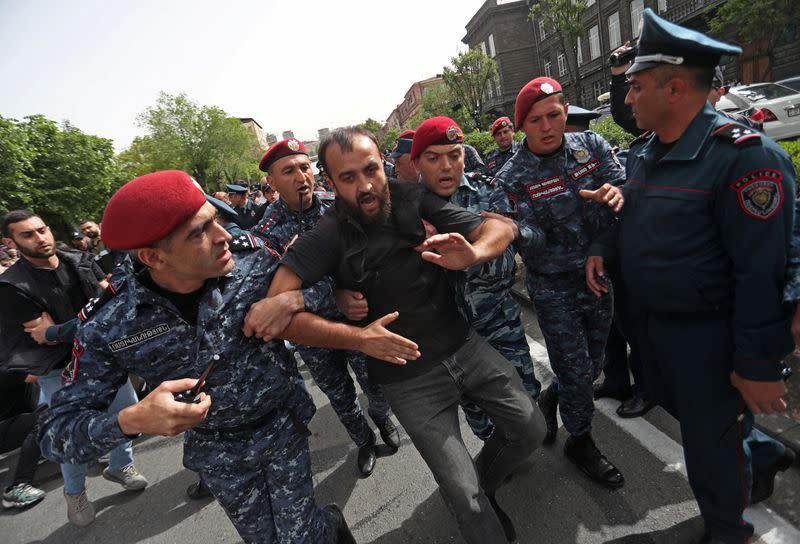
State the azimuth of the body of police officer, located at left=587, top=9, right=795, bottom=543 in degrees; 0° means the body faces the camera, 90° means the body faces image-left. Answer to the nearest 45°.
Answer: approximately 45°

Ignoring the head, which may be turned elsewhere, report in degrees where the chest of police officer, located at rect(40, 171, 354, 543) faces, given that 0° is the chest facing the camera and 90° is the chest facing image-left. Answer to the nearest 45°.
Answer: approximately 315°

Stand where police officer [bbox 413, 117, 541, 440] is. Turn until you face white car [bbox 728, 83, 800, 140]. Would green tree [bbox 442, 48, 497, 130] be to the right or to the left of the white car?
left

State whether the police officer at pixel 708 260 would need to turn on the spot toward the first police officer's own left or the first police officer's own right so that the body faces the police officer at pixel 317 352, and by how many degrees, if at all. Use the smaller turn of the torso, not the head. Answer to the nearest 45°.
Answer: approximately 45° to the first police officer's own right

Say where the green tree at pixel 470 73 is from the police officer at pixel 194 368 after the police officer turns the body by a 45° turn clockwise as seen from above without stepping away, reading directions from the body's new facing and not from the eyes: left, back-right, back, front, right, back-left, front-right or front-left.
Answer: back-left

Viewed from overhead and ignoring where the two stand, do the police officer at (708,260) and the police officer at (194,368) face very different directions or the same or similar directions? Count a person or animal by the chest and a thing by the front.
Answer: very different directions

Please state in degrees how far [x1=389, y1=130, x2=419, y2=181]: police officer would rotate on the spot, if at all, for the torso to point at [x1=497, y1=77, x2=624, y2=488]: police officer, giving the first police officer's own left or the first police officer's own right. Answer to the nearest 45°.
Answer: approximately 90° to the first police officer's own left

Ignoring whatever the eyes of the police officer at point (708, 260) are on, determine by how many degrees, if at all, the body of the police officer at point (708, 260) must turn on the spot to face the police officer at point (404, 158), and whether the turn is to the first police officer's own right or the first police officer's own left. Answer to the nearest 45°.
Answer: approximately 90° to the first police officer's own right
